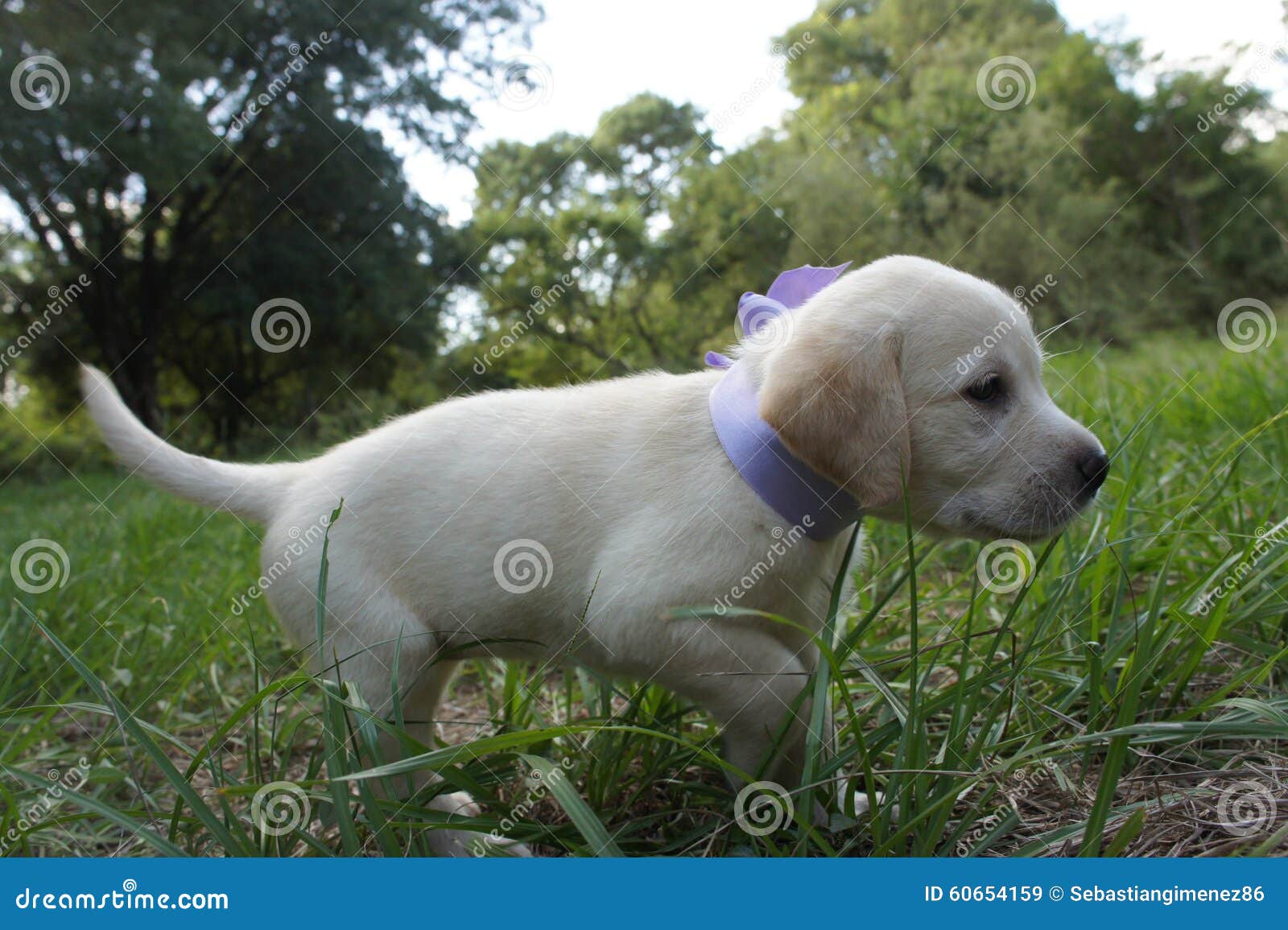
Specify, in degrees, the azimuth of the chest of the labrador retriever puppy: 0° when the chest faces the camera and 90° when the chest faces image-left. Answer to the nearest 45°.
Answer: approximately 270°

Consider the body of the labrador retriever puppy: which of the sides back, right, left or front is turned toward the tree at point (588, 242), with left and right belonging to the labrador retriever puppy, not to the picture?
left
